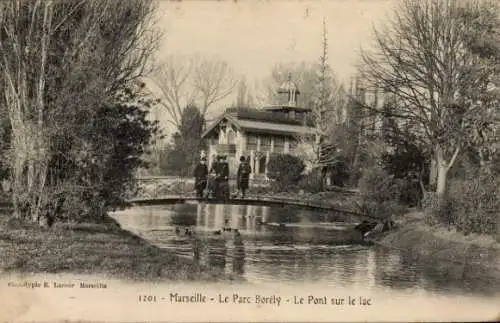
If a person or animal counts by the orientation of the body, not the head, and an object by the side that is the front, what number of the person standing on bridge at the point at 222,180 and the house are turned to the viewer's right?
0

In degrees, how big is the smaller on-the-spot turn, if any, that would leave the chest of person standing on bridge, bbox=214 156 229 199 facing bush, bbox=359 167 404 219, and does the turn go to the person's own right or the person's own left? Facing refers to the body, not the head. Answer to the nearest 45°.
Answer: approximately 90° to the person's own left

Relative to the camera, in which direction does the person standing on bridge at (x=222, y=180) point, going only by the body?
toward the camera

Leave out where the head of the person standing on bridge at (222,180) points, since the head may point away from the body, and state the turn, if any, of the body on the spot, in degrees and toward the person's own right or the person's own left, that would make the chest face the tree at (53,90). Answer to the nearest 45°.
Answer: approximately 45° to the person's own right

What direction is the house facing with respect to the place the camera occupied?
facing the viewer and to the left of the viewer

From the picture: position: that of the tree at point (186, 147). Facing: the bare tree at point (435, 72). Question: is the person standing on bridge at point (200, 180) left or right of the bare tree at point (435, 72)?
right

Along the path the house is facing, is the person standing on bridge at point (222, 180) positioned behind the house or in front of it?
in front

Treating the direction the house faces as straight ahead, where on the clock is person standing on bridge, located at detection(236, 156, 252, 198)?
The person standing on bridge is roughly at 11 o'clock from the house.

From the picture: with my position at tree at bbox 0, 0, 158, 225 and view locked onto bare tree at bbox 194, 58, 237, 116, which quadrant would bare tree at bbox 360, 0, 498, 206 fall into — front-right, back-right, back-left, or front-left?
front-right
